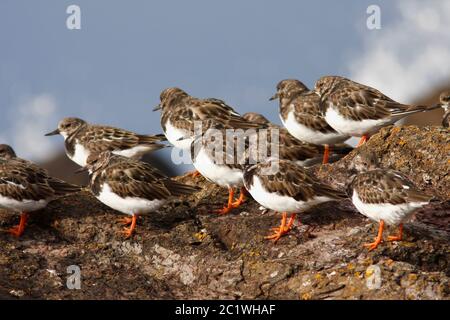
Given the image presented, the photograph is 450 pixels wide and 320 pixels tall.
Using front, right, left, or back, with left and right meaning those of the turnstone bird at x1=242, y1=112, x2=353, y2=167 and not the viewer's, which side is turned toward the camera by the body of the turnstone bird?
left

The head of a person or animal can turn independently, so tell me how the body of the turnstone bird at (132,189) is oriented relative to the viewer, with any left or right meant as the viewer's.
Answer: facing to the left of the viewer

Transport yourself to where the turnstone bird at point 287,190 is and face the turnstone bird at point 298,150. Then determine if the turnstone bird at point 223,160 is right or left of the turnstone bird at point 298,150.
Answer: left

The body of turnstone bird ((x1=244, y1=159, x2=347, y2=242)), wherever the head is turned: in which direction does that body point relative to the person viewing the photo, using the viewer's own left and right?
facing to the left of the viewer

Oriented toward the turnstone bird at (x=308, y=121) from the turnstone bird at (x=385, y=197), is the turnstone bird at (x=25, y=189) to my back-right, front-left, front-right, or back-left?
front-left

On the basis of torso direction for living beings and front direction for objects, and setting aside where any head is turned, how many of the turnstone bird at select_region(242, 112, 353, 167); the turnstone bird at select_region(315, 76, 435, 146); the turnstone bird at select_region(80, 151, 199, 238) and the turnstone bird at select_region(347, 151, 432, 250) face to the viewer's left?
4

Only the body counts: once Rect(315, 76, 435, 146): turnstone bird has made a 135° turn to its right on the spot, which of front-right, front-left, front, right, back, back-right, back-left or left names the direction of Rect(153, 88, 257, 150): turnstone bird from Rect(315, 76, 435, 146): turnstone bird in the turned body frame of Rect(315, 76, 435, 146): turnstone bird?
back-left

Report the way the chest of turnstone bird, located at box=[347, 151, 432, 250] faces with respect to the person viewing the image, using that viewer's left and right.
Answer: facing to the left of the viewer

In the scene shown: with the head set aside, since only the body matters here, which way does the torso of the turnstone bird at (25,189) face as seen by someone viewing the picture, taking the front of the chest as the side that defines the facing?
to the viewer's left

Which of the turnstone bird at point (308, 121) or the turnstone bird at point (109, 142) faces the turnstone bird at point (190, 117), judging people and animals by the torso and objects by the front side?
the turnstone bird at point (308, 121)

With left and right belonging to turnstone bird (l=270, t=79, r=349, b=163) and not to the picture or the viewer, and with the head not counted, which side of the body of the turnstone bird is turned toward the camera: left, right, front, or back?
left

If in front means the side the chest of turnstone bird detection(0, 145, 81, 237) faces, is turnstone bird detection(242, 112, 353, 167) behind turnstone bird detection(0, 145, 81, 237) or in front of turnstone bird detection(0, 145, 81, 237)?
behind

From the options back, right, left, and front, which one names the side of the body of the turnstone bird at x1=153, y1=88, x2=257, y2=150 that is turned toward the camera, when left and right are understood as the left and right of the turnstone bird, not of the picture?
left

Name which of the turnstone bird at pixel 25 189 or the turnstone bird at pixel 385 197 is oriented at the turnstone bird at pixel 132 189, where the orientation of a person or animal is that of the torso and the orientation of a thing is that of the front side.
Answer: the turnstone bird at pixel 385 197

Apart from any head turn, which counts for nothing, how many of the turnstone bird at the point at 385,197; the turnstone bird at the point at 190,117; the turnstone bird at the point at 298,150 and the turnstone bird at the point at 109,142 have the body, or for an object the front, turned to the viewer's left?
4

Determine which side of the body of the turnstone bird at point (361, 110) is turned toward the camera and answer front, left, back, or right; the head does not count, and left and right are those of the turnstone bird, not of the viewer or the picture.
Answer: left

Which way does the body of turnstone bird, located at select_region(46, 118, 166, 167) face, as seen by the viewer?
to the viewer's left

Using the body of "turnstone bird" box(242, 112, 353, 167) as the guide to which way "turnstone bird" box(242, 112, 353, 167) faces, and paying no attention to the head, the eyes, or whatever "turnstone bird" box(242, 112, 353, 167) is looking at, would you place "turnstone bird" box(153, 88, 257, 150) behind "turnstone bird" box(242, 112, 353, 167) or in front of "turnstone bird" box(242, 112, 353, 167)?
in front
